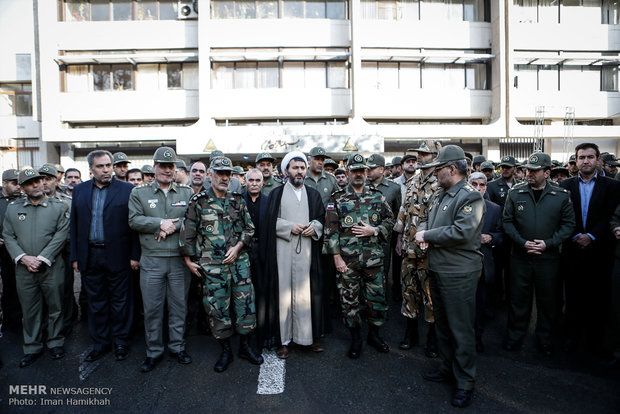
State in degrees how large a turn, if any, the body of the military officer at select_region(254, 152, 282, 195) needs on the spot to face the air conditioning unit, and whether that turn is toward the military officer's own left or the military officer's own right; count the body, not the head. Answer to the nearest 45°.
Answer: approximately 180°

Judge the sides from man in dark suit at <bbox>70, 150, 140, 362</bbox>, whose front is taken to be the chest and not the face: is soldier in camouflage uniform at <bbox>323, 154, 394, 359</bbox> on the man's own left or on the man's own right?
on the man's own left

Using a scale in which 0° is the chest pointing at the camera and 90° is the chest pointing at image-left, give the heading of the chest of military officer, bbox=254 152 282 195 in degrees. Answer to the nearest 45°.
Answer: approximately 0°

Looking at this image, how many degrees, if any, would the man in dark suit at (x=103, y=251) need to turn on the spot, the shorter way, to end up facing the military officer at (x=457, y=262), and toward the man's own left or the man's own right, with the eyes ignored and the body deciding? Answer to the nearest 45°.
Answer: approximately 45° to the man's own left

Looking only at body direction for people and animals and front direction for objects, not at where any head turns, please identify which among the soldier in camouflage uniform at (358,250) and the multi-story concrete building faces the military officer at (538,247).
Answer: the multi-story concrete building
